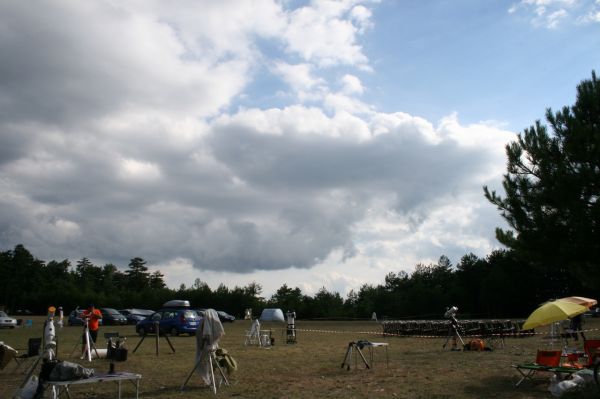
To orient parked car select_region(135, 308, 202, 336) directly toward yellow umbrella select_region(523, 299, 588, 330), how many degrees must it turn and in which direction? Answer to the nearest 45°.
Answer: approximately 135° to its left

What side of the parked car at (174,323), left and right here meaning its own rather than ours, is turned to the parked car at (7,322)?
front

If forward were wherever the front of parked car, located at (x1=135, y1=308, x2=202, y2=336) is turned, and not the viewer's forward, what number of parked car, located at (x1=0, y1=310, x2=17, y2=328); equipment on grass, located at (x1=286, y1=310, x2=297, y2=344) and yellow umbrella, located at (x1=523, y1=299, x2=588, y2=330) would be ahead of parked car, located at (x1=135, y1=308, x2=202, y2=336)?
1

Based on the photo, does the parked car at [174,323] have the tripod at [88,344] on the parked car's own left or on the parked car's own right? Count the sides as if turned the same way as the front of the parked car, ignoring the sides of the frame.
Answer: on the parked car's own left

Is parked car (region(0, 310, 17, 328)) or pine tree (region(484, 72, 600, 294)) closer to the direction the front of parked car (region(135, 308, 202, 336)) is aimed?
the parked car

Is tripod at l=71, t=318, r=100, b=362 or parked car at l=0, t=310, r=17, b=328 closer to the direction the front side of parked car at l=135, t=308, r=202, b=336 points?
the parked car

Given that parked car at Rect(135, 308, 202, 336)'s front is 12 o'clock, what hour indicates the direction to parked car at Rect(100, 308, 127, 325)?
parked car at Rect(100, 308, 127, 325) is roughly at 1 o'clock from parked car at Rect(135, 308, 202, 336).

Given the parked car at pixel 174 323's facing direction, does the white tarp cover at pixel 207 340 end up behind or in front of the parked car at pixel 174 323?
behind

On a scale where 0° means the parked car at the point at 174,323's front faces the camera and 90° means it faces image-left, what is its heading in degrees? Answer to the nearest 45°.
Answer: approximately 135°

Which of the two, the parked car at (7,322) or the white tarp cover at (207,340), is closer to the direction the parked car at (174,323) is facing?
the parked car

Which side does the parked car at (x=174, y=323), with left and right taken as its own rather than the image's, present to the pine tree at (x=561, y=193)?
back

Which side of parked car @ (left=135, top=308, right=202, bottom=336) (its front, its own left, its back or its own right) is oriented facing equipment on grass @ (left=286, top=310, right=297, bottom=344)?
back
